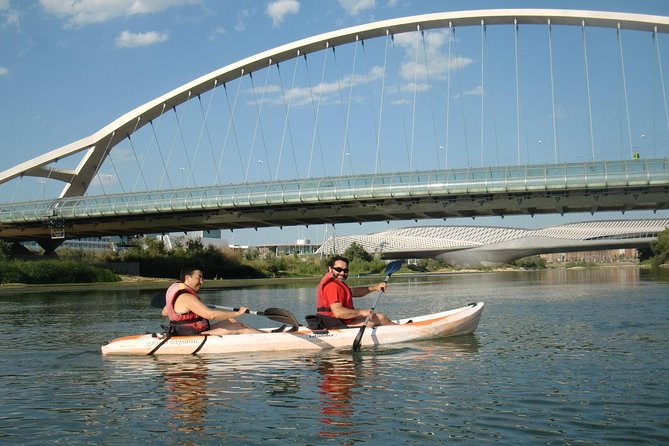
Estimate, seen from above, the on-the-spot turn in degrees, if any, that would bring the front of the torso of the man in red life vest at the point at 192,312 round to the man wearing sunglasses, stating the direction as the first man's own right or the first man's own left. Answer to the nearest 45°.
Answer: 0° — they already face them

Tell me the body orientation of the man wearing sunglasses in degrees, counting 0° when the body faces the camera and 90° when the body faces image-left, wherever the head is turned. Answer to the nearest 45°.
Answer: approximately 270°

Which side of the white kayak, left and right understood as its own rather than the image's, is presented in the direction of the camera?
right

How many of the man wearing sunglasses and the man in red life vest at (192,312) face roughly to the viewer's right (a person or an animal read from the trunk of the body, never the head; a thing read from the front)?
2

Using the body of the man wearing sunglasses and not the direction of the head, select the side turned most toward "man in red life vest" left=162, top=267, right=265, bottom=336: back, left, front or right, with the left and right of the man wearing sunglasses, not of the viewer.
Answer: back

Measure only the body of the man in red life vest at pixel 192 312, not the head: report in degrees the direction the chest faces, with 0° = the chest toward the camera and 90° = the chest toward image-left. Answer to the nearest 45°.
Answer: approximately 270°

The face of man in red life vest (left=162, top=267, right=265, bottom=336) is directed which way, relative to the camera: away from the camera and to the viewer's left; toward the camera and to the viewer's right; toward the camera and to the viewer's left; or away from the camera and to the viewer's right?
toward the camera and to the viewer's right
